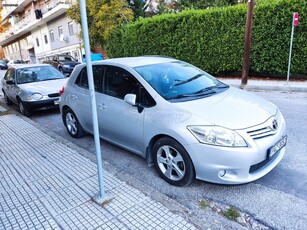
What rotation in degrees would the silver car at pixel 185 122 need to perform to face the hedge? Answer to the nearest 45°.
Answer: approximately 135° to its left

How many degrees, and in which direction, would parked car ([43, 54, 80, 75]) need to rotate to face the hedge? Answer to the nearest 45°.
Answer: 0° — it already faces it

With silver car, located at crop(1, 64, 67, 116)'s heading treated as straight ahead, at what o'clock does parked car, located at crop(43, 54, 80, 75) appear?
The parked car is roughly at 8 o'clock from the silver car.

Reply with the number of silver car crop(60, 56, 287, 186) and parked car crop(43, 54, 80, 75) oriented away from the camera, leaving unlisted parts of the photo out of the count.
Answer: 0

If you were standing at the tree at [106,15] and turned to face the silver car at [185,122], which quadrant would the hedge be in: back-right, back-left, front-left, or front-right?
front-left

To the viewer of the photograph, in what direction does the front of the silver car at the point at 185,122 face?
facing the viewer and to the right of the viewer

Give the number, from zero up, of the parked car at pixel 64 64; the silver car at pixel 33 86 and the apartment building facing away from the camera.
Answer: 0

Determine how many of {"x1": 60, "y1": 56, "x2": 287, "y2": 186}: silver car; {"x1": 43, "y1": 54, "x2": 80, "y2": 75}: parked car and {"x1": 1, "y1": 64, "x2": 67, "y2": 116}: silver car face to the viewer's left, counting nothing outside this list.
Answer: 0
